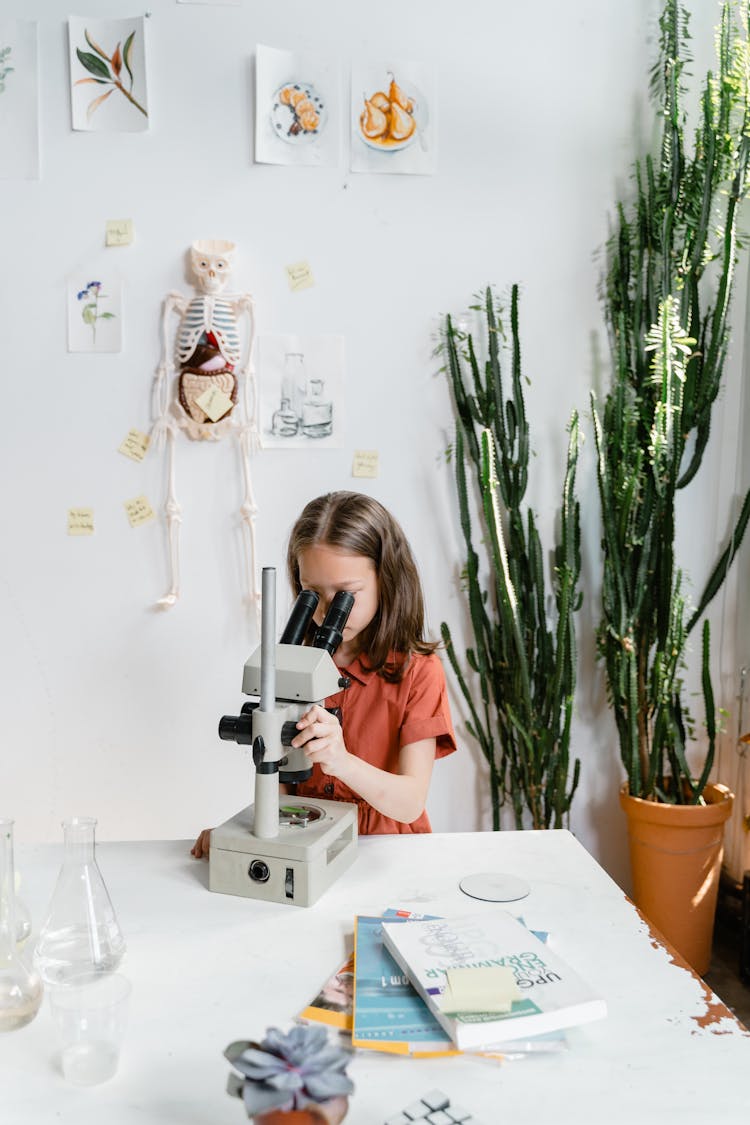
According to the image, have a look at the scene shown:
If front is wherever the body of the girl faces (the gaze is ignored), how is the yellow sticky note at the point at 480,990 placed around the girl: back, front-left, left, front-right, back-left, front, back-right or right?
front-left

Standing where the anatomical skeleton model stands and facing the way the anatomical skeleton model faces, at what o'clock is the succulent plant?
The succulent plant is roughly at 12 o'clock from the anatomical skeleton model.

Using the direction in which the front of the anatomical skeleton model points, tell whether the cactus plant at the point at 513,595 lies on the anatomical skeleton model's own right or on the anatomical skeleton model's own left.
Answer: on the anatomical skeleton model's own left

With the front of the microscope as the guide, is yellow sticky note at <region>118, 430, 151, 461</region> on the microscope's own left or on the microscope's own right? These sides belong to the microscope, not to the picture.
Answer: on the microscope's own left

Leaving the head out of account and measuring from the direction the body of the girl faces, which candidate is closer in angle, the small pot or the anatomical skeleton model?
the small pot

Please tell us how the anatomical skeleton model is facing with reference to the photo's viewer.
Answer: facing the viewer

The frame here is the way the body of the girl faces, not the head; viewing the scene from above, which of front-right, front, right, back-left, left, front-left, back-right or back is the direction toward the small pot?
front-left

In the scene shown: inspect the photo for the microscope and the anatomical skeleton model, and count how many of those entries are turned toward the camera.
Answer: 1

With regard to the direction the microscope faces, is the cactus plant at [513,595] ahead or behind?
ahead

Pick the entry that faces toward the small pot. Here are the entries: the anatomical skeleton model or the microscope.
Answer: the anatomical skeleton model

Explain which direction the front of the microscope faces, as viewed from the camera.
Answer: facing away from the viewer and to the right of the viewer

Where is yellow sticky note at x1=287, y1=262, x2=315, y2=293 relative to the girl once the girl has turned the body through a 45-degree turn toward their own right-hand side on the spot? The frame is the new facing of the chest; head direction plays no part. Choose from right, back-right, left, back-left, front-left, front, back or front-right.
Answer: right

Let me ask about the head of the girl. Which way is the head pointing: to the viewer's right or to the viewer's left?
to the viewer's left
